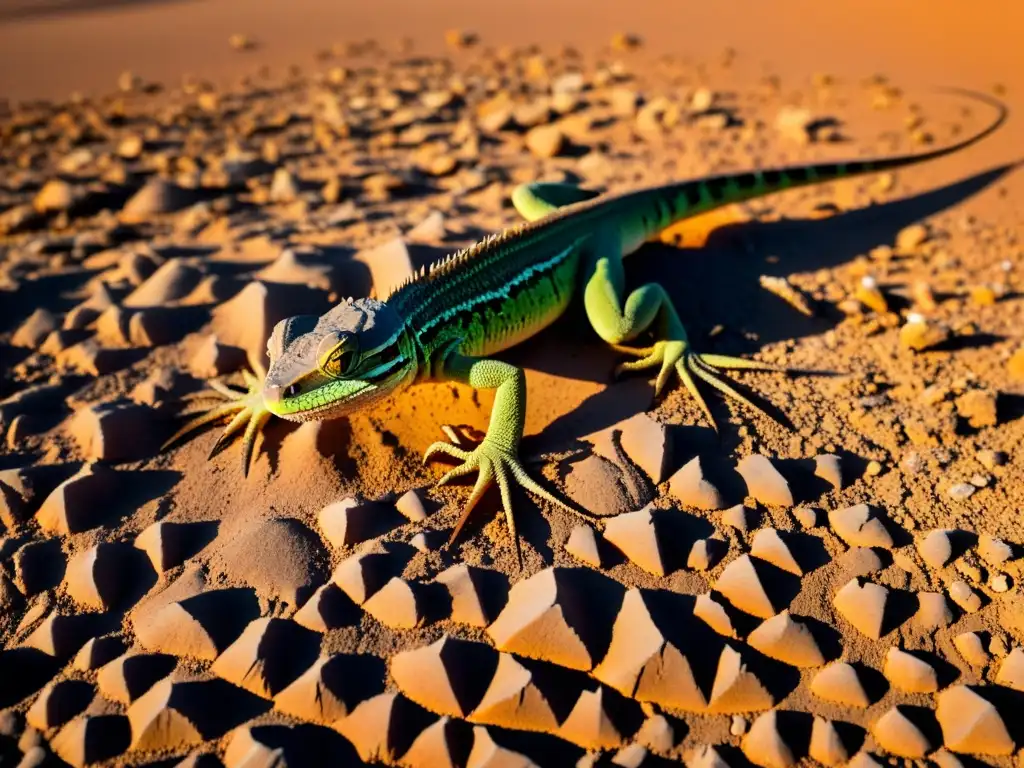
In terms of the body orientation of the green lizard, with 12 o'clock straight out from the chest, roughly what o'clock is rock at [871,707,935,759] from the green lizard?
The rock is roughly at 9 o'clock from the green lizard.

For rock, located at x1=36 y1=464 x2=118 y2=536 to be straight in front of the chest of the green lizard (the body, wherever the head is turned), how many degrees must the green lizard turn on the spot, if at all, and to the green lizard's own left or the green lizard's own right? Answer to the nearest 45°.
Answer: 0° — it already faces it

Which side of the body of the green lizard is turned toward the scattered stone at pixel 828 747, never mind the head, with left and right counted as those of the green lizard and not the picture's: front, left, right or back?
left

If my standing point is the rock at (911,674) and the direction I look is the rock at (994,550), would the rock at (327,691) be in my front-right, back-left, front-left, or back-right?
back-left

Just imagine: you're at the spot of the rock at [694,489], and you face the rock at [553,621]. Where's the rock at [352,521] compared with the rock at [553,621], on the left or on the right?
right

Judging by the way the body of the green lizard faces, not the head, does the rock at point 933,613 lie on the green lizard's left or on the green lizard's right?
on the green lizard's left

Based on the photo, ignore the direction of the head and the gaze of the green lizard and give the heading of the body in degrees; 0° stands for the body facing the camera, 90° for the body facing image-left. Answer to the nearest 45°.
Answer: approximately 45°

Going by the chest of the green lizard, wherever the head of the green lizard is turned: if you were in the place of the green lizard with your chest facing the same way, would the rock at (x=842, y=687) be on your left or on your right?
on your left

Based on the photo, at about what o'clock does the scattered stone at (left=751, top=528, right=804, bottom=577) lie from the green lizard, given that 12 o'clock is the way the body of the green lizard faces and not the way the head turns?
The scattered stone is roughly at 9 o'clock from the green lizard.

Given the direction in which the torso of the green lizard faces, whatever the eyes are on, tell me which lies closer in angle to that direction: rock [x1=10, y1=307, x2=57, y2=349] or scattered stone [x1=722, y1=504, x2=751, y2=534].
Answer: the rock

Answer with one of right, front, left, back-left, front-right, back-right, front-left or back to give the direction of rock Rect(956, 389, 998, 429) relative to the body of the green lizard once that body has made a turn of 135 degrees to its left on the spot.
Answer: front
